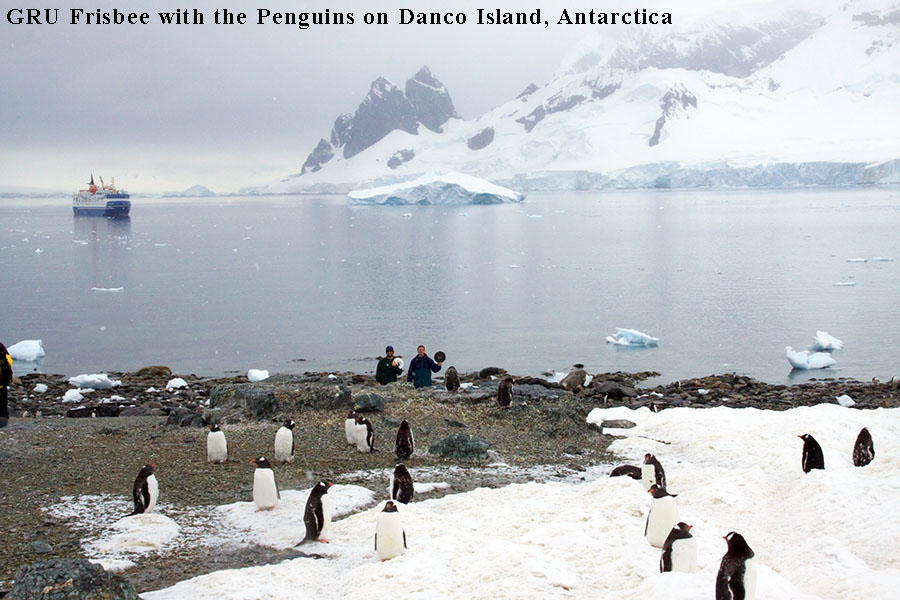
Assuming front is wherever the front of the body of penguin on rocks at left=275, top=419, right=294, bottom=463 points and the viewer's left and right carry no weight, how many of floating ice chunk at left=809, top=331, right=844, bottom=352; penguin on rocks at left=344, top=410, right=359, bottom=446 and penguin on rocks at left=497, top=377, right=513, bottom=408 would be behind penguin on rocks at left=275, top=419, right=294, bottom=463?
3

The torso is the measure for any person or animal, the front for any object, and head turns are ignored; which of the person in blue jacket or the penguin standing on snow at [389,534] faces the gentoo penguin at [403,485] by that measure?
the person in blue jacket

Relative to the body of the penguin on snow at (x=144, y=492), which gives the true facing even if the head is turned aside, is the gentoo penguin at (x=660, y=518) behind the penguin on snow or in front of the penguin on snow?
in front

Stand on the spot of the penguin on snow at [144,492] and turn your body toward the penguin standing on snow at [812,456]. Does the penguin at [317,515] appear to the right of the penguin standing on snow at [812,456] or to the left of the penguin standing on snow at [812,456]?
right

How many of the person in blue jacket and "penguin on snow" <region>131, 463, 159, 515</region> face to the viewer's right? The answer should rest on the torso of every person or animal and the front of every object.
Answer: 1

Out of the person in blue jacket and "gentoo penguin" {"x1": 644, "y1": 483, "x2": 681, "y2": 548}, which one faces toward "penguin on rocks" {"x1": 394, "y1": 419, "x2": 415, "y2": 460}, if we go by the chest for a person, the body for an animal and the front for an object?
the person in blue jacket

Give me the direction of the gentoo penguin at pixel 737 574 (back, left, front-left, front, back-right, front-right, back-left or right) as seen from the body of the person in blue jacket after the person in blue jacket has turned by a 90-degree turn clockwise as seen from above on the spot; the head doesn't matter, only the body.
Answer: left

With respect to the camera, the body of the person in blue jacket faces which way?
toward the camera

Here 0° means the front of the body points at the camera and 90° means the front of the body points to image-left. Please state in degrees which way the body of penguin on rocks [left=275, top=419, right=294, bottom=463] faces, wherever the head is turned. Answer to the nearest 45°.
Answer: approximately 45°

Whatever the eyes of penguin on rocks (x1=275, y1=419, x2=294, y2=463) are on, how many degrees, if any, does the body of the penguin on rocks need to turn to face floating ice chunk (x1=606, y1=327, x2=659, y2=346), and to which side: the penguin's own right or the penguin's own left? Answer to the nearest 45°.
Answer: approximately 180°

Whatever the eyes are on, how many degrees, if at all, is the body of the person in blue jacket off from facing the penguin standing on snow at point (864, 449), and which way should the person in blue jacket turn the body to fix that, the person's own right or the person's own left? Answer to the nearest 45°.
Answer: approximately 45° to the person's own left

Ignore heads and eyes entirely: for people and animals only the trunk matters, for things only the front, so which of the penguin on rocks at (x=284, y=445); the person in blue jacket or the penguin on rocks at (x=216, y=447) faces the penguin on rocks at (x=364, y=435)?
the person in blue jacket

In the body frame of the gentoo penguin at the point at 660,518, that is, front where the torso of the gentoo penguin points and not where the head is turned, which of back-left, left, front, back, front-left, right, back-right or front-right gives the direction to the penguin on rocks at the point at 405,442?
right

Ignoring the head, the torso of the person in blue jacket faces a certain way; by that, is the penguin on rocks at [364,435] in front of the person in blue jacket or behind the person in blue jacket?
in front

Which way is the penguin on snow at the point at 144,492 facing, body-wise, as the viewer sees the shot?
to the viewer's right
